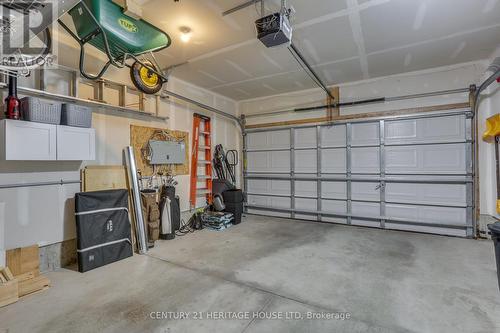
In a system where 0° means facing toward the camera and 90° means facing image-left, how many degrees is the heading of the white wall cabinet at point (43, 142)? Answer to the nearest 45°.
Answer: approximately 315°

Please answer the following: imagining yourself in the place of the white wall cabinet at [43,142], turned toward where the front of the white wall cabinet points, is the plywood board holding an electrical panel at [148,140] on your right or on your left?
on your left

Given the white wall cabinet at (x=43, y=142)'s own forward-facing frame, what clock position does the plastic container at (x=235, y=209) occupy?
The plastic container is roughly at 10 o'clock from the white wall cabinet.

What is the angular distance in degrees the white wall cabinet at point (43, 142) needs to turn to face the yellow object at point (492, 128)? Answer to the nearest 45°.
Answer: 0° — it already faces it

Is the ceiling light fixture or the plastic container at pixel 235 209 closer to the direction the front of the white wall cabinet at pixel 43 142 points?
the ceiling light fixture

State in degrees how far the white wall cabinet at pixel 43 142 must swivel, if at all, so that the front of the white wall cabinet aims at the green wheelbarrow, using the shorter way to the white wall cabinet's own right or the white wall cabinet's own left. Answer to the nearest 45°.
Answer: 0° — it already faces it

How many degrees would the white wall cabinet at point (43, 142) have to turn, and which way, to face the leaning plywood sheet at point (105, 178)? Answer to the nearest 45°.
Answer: approximately 90° to its left
